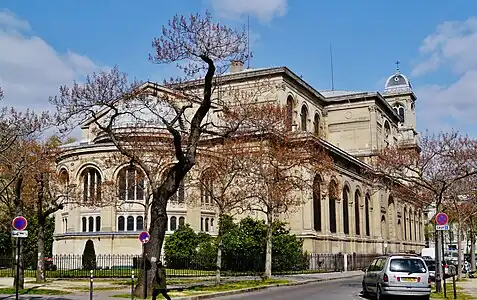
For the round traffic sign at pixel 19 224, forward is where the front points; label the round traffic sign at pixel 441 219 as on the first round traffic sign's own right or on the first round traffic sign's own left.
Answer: on the first round traffic sign's own left

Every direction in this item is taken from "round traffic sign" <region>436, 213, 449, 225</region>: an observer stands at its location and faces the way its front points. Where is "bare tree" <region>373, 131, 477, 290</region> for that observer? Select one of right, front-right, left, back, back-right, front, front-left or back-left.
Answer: back

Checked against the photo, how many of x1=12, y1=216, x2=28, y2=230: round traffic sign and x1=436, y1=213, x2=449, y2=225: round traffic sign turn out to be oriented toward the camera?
2

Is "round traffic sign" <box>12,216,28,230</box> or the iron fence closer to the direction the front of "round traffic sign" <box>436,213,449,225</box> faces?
the round traffic sign

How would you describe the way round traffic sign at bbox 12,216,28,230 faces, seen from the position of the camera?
facing the viewer

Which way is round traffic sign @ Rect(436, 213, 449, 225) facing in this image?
toward the camera

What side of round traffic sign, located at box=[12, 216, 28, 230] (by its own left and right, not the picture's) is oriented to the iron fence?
back

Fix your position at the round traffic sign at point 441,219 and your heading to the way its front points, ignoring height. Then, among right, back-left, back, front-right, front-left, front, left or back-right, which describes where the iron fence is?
back-right

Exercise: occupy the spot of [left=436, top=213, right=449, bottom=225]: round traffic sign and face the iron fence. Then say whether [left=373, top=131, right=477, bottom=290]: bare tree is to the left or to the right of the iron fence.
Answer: right

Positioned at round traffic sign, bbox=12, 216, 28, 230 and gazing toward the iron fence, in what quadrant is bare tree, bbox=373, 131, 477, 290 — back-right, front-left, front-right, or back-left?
front-right

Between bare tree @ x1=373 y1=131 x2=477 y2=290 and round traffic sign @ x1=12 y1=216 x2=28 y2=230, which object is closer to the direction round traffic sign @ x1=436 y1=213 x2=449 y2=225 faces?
the round traffic sign

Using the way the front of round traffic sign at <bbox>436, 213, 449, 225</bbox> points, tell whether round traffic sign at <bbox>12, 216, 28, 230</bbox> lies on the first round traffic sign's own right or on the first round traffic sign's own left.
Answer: on the first round traffic sign's own right
